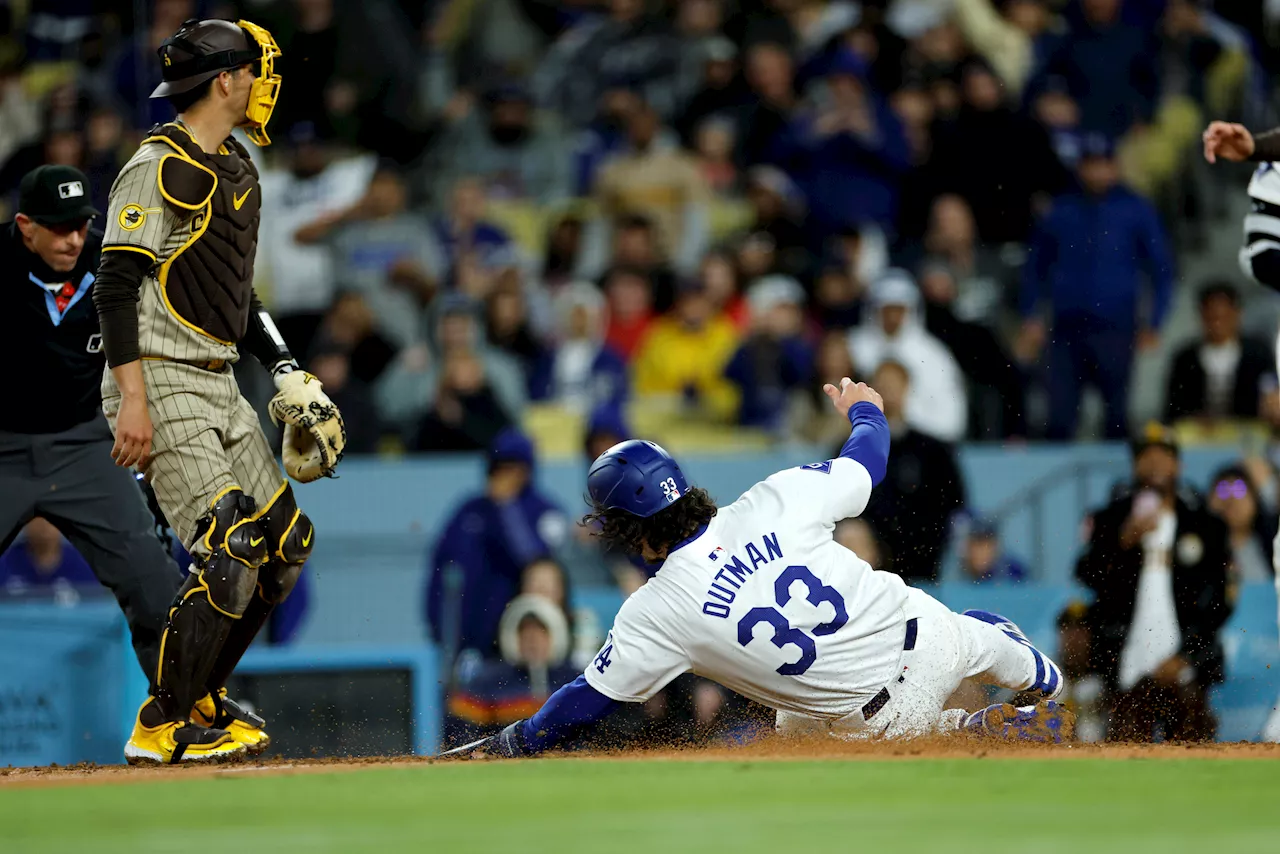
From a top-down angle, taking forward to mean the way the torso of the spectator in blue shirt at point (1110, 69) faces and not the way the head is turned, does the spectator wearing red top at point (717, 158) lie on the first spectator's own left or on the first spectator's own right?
on the first spectator's own right

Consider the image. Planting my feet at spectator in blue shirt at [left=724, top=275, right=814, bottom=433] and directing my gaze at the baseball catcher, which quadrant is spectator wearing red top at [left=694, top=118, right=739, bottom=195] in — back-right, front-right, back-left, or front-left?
back-right

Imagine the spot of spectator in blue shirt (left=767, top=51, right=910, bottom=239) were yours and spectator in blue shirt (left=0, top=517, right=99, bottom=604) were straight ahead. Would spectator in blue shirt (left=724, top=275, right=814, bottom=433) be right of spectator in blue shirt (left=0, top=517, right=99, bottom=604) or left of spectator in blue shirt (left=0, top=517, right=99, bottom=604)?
left

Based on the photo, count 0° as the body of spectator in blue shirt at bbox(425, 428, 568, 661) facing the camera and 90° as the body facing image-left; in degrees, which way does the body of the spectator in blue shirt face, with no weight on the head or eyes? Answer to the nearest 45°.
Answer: approximately 315°

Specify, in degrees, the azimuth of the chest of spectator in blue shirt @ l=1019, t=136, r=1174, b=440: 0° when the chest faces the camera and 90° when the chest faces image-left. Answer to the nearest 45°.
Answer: approximately 0°

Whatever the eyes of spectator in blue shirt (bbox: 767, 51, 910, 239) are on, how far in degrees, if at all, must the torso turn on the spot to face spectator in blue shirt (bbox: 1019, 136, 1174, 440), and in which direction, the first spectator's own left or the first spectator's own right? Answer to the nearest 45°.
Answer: approximately 45° to the first spectator's own left

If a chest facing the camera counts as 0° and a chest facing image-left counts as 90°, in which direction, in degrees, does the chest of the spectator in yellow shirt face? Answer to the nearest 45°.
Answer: approximately 0°
